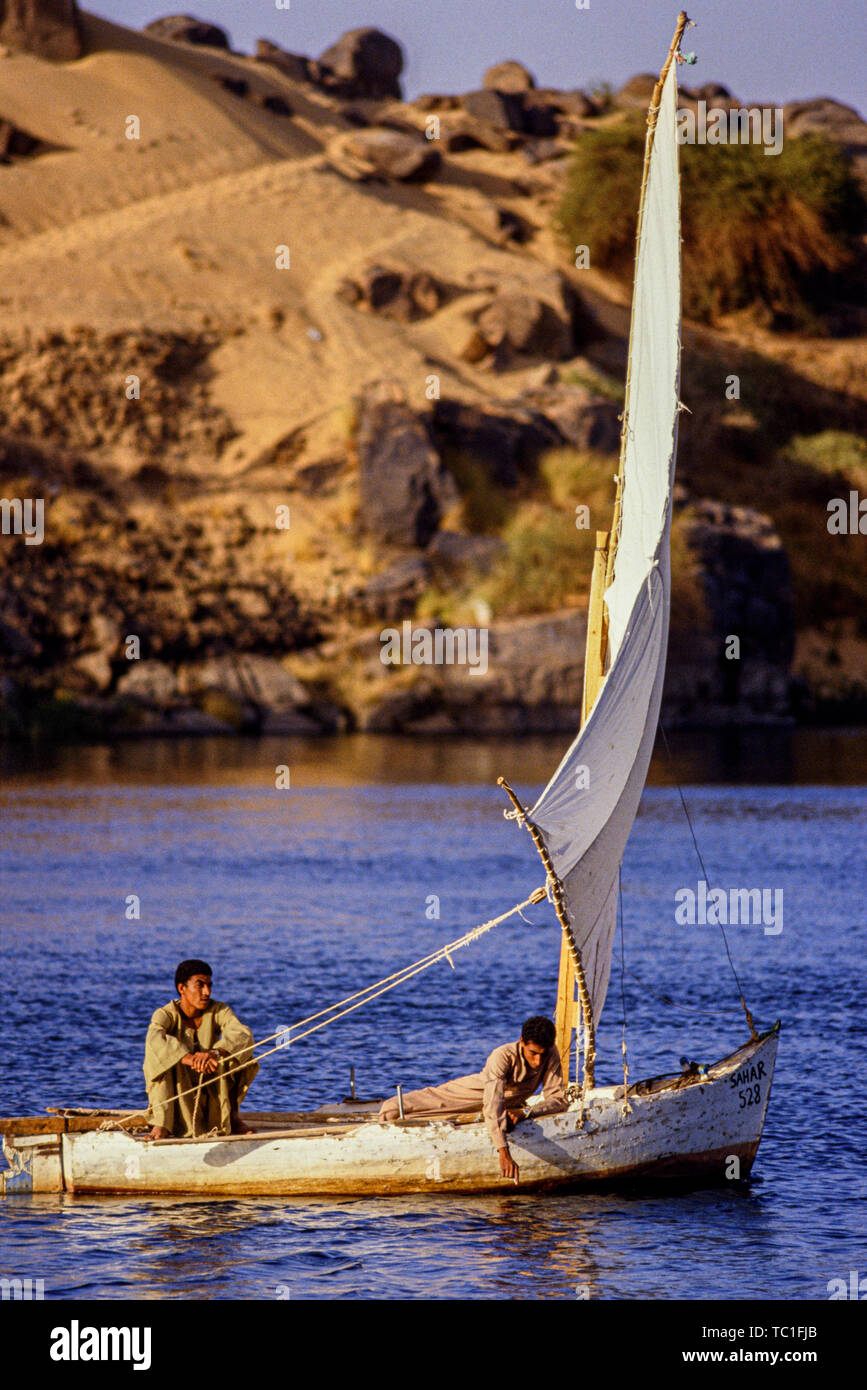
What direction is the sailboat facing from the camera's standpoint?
to the viewer's right

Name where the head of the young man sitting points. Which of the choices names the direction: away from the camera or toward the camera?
toward the camera
